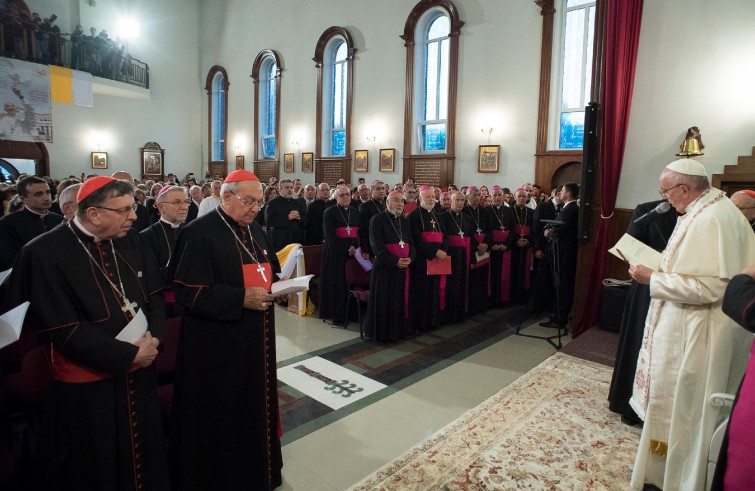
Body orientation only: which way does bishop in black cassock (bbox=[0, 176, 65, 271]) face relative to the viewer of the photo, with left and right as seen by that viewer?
facing the viewer and to the right of the viewer

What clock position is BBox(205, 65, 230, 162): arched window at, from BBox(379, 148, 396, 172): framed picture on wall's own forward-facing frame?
The arched window is roughly at 3 o'clock from the framed picture on wall.

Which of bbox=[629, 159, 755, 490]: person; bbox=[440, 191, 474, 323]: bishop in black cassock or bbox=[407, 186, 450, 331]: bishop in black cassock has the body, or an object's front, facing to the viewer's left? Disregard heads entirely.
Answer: the person

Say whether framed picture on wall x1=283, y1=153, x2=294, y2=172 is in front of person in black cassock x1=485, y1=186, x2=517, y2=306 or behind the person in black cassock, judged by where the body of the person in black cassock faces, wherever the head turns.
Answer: behind

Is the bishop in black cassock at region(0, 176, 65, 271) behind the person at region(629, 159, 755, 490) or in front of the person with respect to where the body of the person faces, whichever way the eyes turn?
in front

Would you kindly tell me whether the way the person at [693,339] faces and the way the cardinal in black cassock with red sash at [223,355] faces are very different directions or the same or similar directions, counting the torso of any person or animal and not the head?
very different directions

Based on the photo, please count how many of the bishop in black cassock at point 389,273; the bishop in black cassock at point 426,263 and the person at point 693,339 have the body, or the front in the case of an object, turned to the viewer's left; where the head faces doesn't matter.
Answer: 1

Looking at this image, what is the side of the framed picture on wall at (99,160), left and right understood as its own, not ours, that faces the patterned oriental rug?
front

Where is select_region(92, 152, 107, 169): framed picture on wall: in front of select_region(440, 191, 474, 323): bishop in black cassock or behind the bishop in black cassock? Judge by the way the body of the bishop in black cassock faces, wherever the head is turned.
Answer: behind

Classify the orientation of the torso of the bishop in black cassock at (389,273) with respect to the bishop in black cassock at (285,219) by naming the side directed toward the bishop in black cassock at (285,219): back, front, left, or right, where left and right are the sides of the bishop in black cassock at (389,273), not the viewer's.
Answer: back

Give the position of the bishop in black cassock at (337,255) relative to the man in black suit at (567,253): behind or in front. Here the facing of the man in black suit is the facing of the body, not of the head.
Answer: in front

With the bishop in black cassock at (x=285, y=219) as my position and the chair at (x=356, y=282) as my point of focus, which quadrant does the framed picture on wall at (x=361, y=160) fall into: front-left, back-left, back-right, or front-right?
back-left

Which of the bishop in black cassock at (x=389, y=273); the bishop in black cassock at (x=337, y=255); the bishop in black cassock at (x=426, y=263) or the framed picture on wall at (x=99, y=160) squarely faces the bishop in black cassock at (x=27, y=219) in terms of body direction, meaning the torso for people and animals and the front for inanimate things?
the framed picture on wall

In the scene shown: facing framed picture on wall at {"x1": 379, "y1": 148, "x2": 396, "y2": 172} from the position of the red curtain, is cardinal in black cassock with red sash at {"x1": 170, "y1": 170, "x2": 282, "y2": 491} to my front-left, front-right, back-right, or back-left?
back-left

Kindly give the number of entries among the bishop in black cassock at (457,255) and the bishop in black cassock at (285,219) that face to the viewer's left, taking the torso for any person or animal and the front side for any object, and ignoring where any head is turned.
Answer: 0

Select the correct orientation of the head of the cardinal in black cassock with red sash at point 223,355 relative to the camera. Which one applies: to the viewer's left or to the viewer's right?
to the viewer's right
